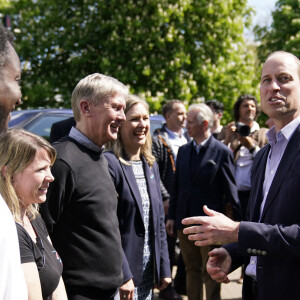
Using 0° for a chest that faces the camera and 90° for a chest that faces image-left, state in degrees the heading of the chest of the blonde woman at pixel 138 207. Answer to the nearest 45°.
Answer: approximately 315°

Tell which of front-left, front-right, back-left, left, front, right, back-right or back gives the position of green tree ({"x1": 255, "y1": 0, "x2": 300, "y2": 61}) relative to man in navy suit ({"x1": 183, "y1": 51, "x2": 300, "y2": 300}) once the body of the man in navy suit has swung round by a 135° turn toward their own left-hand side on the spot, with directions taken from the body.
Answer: left

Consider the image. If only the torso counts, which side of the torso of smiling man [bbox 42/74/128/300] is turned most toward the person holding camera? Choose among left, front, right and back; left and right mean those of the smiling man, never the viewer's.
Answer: left

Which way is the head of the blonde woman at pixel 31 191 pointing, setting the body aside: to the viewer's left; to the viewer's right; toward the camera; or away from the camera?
to the viewer's right

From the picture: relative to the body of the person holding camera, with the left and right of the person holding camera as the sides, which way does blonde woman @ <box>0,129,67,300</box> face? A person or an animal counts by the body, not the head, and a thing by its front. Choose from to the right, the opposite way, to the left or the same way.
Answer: to the left

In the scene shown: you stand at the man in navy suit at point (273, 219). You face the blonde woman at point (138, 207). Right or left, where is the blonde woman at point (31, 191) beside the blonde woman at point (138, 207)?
left

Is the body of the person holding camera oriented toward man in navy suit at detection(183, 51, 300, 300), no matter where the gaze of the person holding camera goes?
yes

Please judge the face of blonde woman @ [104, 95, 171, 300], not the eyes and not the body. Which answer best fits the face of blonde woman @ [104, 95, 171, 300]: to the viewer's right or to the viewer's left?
to the viewer's right
